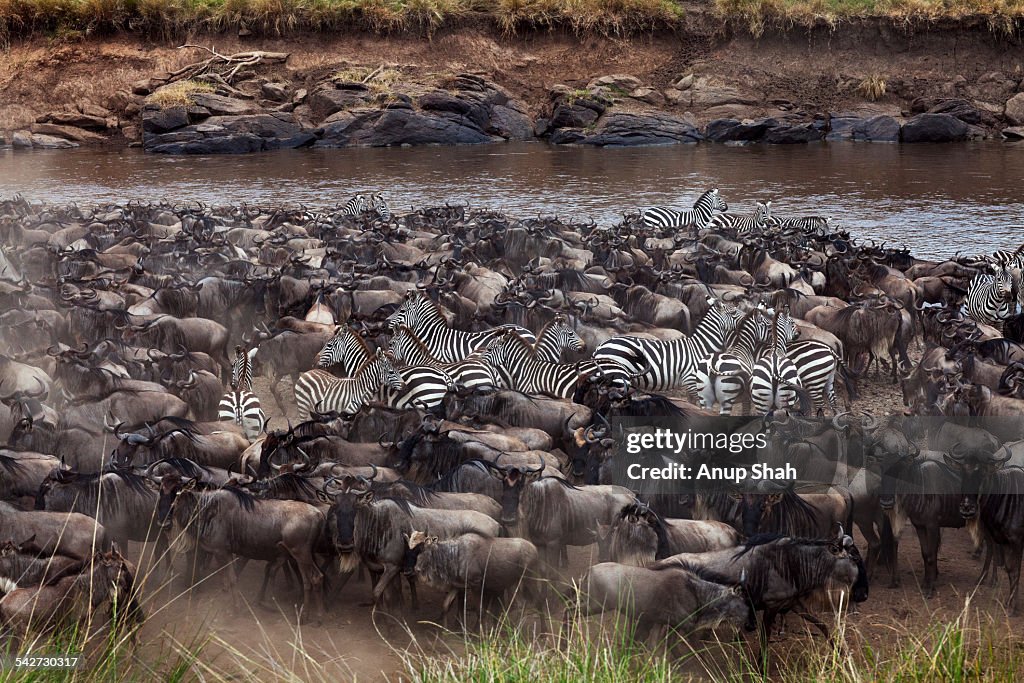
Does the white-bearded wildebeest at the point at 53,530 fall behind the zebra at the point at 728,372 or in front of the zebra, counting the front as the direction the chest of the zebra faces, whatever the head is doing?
behind

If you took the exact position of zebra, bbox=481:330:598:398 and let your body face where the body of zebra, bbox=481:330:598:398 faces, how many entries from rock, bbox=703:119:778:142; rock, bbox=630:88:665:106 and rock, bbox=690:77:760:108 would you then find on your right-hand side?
3

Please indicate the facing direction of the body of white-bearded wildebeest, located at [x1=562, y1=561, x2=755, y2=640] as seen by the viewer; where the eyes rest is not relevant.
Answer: to the viewer's right

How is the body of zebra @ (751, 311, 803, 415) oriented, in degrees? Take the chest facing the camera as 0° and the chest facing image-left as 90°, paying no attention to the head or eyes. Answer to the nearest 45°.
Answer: approximately 180°

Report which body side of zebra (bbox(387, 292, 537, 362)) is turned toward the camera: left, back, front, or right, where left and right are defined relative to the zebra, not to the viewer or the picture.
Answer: left

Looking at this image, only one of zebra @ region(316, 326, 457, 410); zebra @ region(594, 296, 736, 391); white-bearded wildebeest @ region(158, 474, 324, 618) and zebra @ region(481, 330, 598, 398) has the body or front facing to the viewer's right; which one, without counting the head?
zebra @ region(594, 296, 736, 391)

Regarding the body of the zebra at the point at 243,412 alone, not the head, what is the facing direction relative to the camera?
away from the camera

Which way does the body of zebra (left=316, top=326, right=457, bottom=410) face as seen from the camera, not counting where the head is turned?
to the viewer's left

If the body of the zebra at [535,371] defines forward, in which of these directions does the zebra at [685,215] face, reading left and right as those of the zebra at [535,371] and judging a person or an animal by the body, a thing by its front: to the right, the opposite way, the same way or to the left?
the opposite way

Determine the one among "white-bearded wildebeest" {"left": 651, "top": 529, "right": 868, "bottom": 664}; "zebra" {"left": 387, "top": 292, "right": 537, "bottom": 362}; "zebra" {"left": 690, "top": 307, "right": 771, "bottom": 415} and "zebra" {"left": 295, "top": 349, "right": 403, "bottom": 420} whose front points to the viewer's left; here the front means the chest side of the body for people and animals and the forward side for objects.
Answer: "zebra" {"left": 387, "top": 292, "right": 537, "bottom": 362}

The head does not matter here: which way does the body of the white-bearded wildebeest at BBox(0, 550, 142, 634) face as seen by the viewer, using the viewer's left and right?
facing to the right of the viewer

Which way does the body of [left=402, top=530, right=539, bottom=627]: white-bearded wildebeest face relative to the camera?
to the viewer's left

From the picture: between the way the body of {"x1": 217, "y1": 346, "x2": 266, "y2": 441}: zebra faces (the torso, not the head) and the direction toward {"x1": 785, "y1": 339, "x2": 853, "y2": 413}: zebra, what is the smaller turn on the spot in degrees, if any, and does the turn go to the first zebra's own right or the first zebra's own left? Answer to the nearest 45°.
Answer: approximately 90° to the first zebra's own right

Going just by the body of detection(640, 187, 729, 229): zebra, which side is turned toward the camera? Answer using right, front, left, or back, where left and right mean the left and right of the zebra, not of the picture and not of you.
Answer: right

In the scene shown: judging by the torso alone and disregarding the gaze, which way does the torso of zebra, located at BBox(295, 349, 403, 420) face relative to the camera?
to the viewer's right
